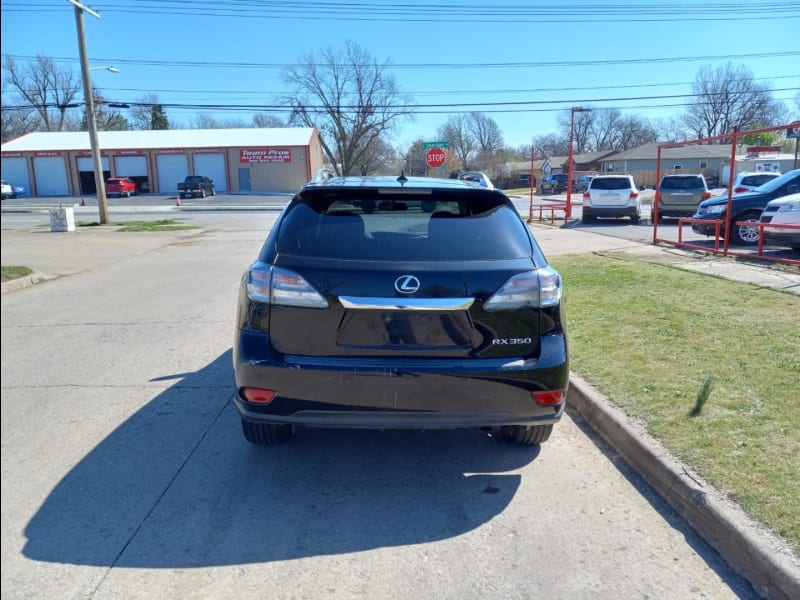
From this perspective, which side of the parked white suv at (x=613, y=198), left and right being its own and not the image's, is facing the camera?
back

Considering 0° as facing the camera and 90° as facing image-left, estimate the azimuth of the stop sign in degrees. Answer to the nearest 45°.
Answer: approximately 0°

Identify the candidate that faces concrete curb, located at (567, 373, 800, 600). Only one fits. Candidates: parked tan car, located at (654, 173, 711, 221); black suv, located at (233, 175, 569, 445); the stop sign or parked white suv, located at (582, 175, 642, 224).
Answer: the stop sign

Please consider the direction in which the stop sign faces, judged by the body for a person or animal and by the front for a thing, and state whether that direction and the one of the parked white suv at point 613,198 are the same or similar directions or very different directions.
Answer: very different directions

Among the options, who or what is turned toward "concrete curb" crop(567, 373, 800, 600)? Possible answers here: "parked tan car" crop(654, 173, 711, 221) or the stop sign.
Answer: the stop sign

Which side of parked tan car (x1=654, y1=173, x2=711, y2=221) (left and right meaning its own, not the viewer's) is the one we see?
back

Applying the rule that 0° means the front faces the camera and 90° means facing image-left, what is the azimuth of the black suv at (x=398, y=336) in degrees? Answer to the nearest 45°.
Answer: approximately 180°

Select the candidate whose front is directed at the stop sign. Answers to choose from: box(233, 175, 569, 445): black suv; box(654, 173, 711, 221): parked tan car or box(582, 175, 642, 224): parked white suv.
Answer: the black suv

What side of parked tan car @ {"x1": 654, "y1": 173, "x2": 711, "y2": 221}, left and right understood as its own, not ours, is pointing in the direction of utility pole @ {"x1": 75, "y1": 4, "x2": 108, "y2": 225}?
left

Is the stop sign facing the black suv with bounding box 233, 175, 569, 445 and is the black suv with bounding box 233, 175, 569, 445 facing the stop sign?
yes

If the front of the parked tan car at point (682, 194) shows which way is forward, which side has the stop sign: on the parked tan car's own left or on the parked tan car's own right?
on the parked tan car's own left

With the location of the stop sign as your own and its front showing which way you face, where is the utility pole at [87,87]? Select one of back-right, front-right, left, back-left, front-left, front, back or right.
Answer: right
